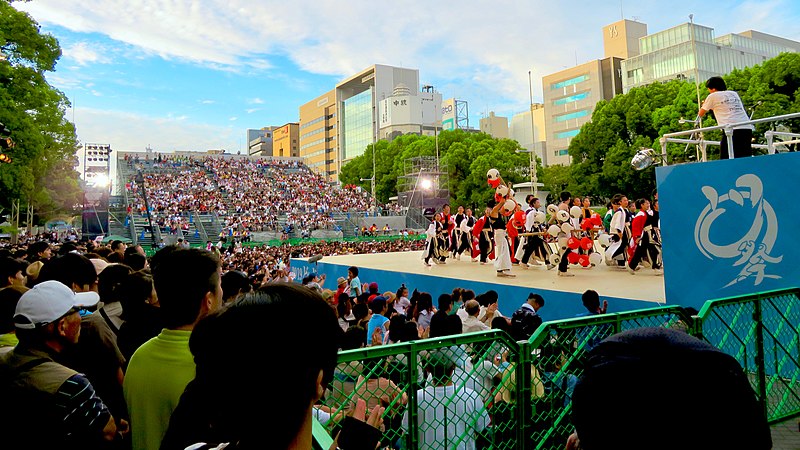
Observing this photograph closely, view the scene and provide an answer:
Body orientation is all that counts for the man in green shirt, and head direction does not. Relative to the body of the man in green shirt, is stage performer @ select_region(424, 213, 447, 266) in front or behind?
in front

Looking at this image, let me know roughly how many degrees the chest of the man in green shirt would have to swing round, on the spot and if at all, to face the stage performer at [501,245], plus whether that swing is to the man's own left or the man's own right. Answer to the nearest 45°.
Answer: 0° — they already face them

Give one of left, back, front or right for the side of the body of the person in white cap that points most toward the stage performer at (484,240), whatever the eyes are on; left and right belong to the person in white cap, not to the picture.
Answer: front

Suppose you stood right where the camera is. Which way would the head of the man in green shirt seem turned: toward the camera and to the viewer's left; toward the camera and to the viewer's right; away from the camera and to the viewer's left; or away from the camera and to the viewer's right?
away from the camera and to the viewer's right

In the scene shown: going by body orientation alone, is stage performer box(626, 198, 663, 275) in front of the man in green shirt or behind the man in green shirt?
in front

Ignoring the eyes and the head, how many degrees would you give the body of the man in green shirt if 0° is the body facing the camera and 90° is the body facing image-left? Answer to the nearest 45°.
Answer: approximately 225°

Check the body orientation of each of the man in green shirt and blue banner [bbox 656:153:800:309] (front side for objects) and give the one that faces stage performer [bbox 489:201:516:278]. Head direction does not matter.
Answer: the man in green shirt

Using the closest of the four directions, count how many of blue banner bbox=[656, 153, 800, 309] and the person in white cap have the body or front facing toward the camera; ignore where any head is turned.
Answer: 1

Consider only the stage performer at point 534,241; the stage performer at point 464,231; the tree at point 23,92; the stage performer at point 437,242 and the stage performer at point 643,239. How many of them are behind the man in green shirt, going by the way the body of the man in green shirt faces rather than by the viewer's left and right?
0

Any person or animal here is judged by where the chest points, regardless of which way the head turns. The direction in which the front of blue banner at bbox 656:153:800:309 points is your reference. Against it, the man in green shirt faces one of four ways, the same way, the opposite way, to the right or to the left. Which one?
the opposite way

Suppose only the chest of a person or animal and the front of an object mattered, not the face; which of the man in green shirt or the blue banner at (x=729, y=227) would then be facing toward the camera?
the blue banner

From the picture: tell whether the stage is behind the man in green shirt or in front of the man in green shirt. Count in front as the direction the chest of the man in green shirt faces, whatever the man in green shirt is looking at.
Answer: in front

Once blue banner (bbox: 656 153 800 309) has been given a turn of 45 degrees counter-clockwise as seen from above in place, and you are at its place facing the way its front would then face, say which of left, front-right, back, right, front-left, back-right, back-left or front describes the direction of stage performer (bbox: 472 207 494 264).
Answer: back

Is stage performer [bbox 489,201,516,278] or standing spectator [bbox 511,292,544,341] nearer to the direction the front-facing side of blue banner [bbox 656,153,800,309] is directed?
the standing spectator

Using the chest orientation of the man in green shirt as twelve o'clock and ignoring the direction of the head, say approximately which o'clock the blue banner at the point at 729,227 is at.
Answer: The blue banner is roughly at 1 o'clock from the man in green shirt.

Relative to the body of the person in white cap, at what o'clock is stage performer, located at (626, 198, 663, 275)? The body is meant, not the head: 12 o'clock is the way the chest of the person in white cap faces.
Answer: The stage performer is roughly at 1 o'clock from the person in white cap.

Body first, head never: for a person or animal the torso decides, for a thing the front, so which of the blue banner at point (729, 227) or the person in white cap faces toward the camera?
the blue banner

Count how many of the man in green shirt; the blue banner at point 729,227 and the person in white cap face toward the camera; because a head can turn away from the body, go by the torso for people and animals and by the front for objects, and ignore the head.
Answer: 1

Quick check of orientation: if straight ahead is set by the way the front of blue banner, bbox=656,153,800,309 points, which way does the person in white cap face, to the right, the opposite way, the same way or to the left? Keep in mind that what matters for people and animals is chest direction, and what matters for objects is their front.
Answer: the opposite way

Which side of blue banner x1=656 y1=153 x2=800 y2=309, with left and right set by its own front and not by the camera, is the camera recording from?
front
